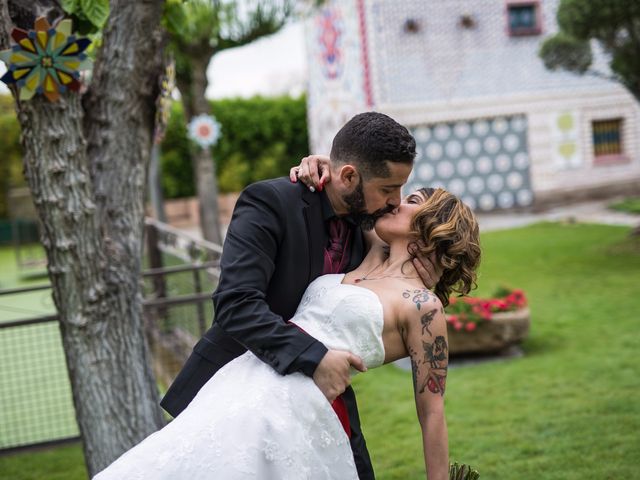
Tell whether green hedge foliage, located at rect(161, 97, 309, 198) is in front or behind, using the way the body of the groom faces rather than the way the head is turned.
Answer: behind

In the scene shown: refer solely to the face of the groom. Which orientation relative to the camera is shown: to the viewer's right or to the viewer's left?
to the viewer's right

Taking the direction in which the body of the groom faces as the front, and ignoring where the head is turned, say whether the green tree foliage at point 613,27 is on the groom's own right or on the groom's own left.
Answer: on the groom's own left

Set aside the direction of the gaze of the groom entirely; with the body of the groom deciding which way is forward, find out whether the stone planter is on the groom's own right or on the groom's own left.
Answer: on the groom's own left

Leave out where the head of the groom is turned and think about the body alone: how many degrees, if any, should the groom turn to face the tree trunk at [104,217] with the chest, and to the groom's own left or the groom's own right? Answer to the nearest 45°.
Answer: approximately 180°

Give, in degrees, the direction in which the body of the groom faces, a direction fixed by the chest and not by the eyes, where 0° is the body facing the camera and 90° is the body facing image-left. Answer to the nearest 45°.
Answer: approximately 315°

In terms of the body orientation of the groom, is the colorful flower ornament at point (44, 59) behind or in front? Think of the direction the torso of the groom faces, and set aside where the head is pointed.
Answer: behind

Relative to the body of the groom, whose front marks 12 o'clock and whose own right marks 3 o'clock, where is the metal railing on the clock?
The metal railing is roughly at 7 o'clock from the groom.

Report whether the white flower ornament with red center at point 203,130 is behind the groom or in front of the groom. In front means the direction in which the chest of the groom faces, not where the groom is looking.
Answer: behind

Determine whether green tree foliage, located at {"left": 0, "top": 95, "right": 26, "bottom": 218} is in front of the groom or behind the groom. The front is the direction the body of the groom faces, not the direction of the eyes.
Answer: behind
